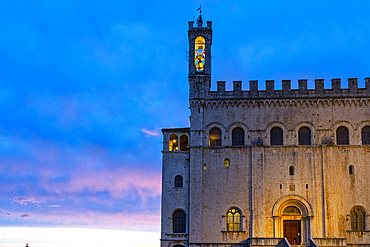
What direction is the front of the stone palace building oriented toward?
toward the camera
